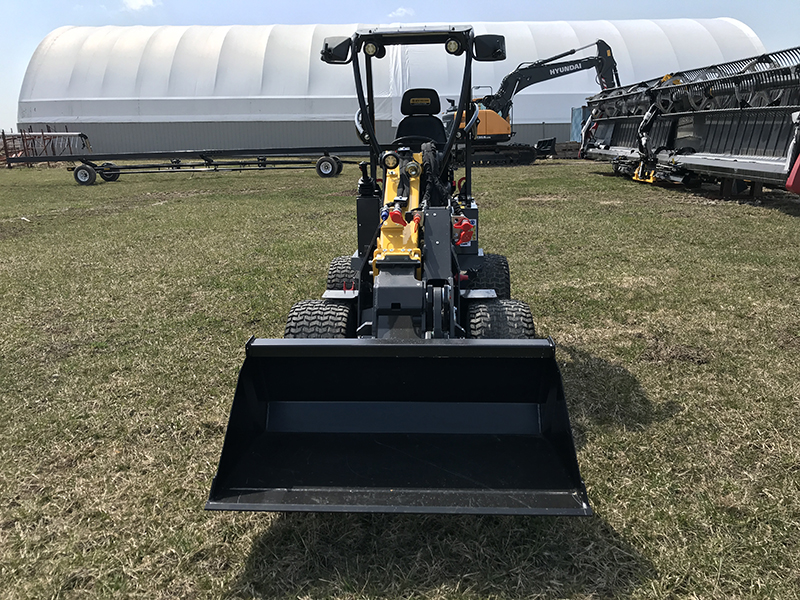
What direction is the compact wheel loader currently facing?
toward the camera

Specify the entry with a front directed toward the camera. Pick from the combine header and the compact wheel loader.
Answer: the compact wheel loader

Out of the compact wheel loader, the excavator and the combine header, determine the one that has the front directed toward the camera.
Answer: the compact wheel loader

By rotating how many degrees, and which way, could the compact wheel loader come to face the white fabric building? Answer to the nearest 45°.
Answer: approximately 180°

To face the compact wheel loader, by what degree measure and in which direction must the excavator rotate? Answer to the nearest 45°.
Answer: approximately 90° to its right

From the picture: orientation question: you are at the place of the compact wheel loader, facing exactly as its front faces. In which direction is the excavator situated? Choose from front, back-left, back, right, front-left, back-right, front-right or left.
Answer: back

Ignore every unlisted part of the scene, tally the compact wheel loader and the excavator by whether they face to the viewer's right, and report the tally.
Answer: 1

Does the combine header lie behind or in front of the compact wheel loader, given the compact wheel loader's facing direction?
behind

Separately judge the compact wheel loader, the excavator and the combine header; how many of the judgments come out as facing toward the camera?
1

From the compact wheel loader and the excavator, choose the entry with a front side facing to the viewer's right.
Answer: the excavator

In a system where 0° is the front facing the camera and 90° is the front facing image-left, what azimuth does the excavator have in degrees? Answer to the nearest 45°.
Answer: approximately 270°
